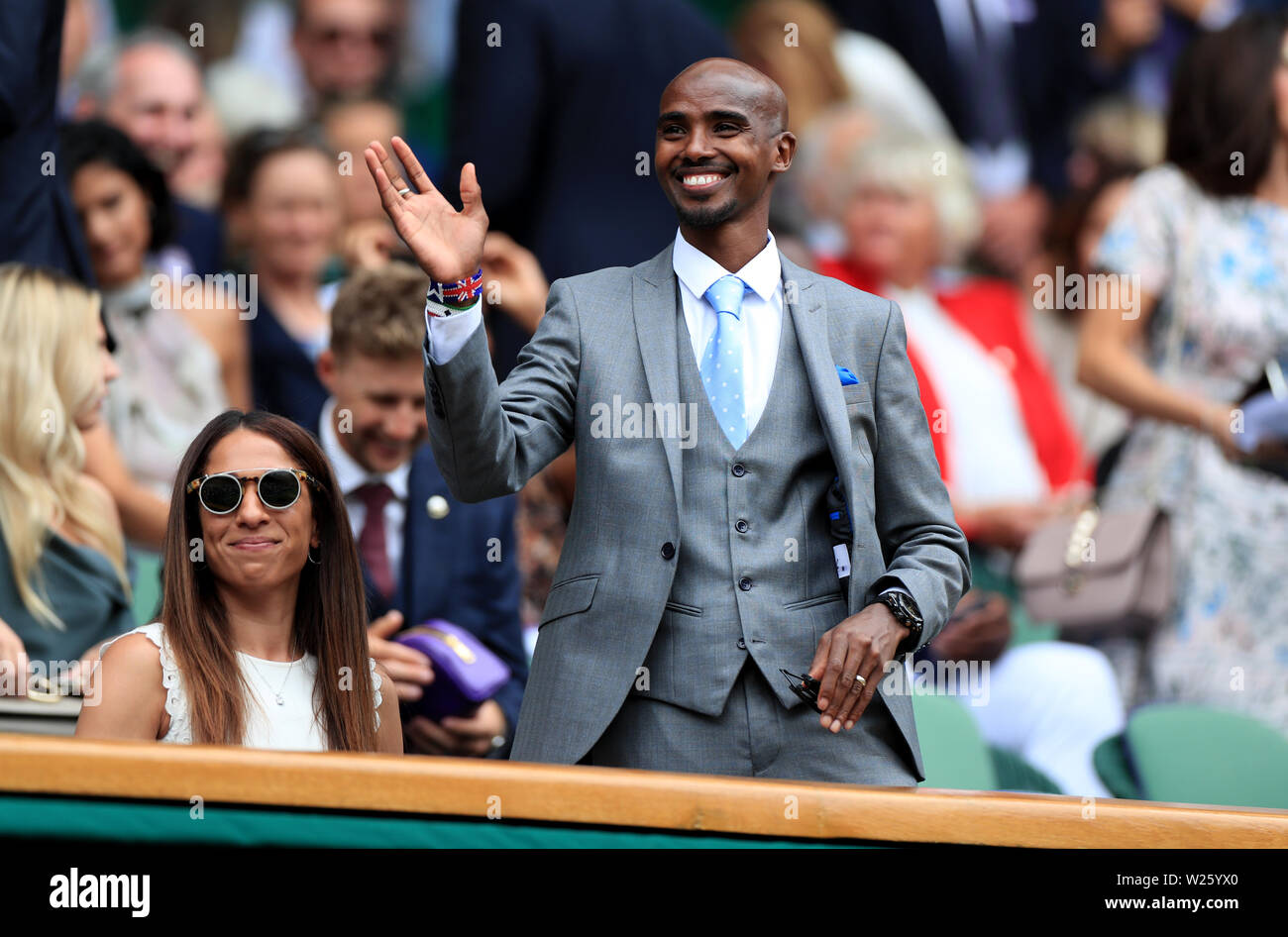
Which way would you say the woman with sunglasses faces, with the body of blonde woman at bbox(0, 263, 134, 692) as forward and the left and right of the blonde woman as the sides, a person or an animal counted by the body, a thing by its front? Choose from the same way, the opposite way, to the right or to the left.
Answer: to the right

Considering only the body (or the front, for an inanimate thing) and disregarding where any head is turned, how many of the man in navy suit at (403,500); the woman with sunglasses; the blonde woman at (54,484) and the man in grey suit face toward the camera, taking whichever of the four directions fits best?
3

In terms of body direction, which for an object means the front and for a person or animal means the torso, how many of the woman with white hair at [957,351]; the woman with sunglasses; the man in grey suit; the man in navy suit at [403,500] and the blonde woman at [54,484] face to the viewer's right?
1

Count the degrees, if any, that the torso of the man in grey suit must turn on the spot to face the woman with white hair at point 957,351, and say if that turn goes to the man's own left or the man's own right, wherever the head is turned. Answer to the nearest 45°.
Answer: approximately 180°

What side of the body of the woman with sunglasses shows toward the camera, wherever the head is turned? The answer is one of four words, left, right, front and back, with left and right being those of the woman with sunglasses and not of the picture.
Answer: front

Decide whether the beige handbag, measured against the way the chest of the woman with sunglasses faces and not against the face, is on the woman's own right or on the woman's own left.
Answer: on the woman's own left

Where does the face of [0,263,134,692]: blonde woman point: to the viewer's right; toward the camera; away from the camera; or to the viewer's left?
to the viewer's right

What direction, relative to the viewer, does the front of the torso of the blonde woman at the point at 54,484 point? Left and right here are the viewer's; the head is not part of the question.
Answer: facing to the right of the viewer

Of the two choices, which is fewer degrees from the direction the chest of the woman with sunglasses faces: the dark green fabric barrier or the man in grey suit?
the dark green fabric barrier

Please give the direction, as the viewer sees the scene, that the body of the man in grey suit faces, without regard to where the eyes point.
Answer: toward the camera

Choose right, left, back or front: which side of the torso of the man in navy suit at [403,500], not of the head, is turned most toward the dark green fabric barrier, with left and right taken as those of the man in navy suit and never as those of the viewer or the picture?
front

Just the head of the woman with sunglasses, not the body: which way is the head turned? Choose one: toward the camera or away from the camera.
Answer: toward the camera

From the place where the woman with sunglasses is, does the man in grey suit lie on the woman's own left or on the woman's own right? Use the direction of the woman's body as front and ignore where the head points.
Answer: on the woman's own left

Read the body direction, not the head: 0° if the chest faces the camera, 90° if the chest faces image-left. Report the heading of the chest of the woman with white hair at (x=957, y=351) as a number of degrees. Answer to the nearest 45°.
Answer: approximately 45°

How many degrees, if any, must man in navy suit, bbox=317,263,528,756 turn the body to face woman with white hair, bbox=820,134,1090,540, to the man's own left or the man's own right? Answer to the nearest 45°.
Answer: approximately 135° to the man's own left

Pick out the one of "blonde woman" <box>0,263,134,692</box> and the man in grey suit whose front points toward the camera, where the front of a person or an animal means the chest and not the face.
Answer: the man in grey suit

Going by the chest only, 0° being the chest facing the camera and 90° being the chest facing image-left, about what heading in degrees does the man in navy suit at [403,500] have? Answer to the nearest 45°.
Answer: approximately 0°

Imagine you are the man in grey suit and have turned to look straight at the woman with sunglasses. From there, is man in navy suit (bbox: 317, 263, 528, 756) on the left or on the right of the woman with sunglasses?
right
